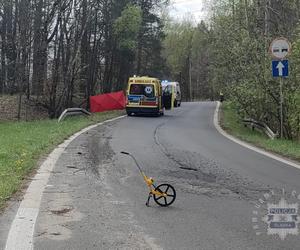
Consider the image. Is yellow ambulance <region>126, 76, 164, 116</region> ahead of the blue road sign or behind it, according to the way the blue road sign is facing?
behind

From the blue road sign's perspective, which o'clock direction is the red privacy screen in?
The red privacy screen is roughly at 5 o'clock from the blue road sign.

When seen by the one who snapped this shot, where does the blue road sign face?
facing the viewer
